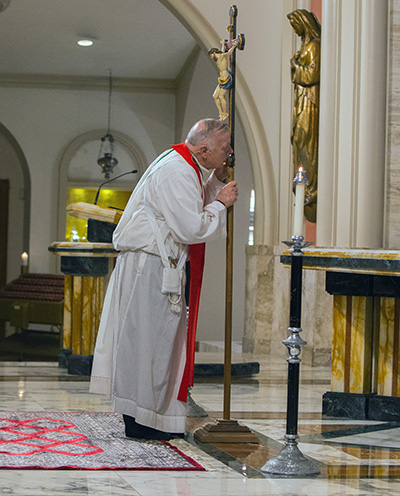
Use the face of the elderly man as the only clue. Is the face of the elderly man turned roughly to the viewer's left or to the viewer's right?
to the viewer's right

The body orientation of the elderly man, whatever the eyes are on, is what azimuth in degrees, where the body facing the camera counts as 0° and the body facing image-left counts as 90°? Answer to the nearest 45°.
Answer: approximately 270°

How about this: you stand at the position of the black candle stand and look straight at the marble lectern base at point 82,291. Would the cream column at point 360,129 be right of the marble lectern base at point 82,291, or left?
right

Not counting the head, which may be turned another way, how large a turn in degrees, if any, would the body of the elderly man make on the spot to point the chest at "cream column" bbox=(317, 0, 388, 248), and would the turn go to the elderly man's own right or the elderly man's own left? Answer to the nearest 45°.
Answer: approximately 45° to the elderly man's own left

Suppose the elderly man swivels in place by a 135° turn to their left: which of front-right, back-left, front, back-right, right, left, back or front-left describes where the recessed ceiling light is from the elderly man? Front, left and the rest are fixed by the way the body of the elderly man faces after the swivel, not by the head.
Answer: front-right

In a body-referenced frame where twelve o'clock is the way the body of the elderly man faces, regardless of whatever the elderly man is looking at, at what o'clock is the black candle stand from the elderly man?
The black candle stand is roughly at 2 o'clock from the elderly man.

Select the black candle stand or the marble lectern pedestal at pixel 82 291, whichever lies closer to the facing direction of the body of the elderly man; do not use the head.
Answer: the black candle stand

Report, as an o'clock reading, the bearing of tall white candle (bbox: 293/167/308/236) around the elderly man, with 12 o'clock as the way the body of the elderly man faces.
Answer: The tall white candle is roughly at 2 o'clock from the elderly man.
